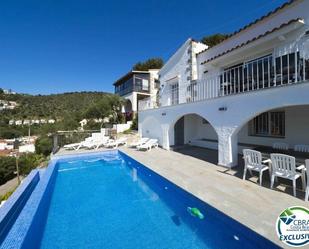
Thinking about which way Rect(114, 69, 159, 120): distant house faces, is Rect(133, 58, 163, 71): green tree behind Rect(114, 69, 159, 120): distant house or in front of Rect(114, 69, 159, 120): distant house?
behind

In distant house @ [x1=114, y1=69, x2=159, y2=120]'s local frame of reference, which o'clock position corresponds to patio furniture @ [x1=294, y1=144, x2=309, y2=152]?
The patio furniture is roughly at 10 o'clock from the distant house.

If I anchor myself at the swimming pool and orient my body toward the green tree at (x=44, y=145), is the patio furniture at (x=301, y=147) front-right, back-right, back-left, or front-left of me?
back-right

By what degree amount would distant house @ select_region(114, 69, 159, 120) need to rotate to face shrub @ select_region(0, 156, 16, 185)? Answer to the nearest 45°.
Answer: approximately 45° to its left

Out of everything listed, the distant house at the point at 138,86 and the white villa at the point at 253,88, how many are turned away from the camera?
0

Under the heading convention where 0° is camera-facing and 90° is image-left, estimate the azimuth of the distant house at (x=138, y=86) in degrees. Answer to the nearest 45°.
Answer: approximately 45°

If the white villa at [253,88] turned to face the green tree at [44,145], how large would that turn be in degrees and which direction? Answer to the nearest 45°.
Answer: approximately 45° to its right

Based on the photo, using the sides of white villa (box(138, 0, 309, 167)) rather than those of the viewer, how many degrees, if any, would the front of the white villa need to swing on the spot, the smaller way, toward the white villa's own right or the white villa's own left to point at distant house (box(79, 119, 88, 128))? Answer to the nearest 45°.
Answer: approximately 90° to the white villa's own right

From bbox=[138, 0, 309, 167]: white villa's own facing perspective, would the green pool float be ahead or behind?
ahead
